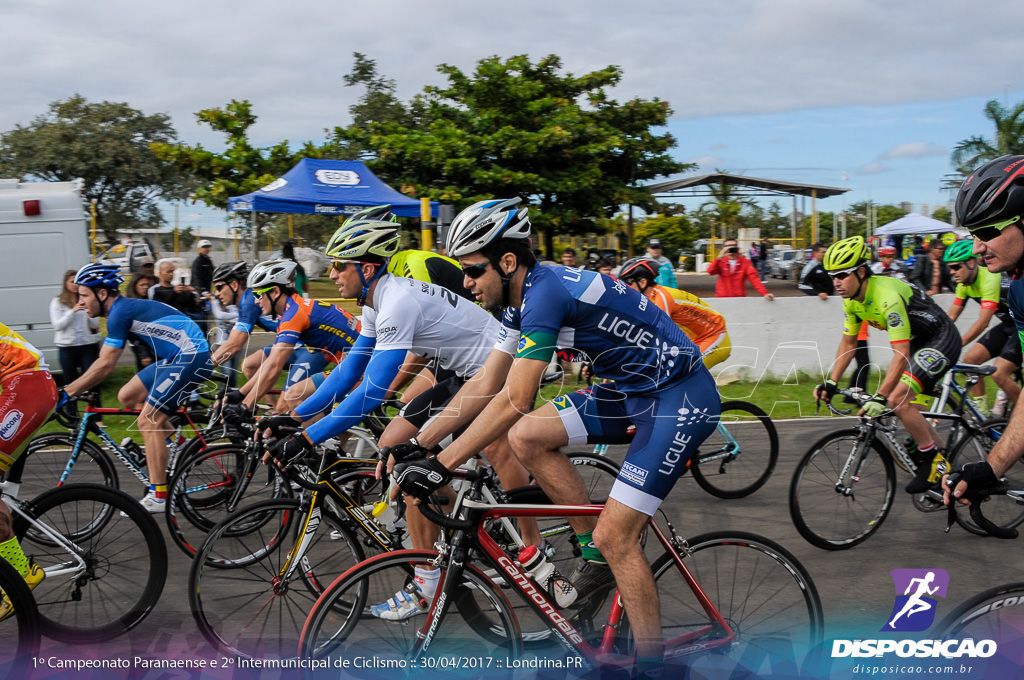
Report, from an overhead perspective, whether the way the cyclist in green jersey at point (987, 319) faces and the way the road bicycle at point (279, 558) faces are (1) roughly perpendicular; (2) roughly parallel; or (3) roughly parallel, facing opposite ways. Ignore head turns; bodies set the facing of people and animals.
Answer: roughly parallel

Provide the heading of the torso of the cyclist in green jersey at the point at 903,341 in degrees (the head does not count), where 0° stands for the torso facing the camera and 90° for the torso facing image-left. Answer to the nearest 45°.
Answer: approximately 45°

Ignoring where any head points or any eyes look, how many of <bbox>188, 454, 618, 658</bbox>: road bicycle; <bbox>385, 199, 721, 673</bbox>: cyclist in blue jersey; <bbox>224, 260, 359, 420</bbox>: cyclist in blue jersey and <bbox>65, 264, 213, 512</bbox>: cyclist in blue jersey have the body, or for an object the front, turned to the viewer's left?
4

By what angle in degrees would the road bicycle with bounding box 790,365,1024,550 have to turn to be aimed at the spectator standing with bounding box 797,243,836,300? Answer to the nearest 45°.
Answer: approximately 135° to its right

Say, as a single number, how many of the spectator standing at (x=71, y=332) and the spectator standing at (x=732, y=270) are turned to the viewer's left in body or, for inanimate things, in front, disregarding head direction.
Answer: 0

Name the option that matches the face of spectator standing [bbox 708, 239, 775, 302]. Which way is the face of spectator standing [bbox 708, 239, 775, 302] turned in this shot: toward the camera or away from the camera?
toward the camera

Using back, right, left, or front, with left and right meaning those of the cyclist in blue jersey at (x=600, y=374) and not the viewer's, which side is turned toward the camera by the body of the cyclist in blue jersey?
left

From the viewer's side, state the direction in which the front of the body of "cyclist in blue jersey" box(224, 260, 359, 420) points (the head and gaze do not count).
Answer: to the viewer's left

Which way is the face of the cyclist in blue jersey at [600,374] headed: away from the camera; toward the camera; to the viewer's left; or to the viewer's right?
to the viewer's left

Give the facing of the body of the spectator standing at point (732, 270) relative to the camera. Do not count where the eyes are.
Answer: toward the camera

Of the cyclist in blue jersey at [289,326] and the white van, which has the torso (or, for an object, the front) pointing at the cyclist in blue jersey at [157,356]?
the cyclist in blue jersey at [289,326]

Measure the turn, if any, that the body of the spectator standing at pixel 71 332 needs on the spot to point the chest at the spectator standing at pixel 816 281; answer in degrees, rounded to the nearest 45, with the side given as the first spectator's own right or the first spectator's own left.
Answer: approximately 45° to the first spectator's own left

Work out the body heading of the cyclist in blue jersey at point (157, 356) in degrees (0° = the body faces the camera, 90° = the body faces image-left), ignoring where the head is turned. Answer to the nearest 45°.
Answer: approximately 90°

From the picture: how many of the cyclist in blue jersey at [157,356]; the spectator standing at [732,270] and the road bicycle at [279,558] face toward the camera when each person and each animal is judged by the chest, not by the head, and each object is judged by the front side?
1

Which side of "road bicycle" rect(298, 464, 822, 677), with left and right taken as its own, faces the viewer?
left

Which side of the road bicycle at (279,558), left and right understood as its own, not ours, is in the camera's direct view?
left

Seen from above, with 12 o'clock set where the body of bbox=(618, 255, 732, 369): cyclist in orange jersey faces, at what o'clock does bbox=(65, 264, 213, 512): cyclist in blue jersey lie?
The cyclist in blue jersey is roughly at 11 o'clock from the cyclist in orange jersey.

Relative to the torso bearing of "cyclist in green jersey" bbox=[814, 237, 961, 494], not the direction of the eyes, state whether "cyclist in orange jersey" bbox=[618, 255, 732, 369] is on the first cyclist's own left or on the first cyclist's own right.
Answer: on the first cyclist's own right

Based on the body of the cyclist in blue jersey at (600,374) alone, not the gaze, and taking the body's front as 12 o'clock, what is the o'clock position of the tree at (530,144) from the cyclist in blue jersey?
The tree is roughly at 3 o'clock from the cyclist in blue jersey.

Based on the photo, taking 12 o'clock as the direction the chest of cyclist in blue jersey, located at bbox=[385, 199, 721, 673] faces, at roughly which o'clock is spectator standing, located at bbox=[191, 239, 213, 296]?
The spectator standing is roughly at 2 o'clock from the cyclist in blue jersey.
